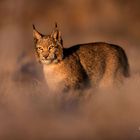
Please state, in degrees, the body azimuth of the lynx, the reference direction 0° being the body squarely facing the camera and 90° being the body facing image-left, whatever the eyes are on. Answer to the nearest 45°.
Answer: approximately 45°
